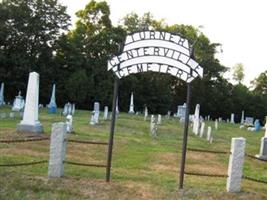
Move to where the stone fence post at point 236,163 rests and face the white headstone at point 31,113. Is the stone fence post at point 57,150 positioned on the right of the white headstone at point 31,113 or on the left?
left

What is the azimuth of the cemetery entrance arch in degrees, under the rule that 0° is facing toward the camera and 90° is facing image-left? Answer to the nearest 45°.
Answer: approximately 0°

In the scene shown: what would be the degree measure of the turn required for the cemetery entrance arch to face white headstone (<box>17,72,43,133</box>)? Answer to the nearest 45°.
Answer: approximately 135° to its right
